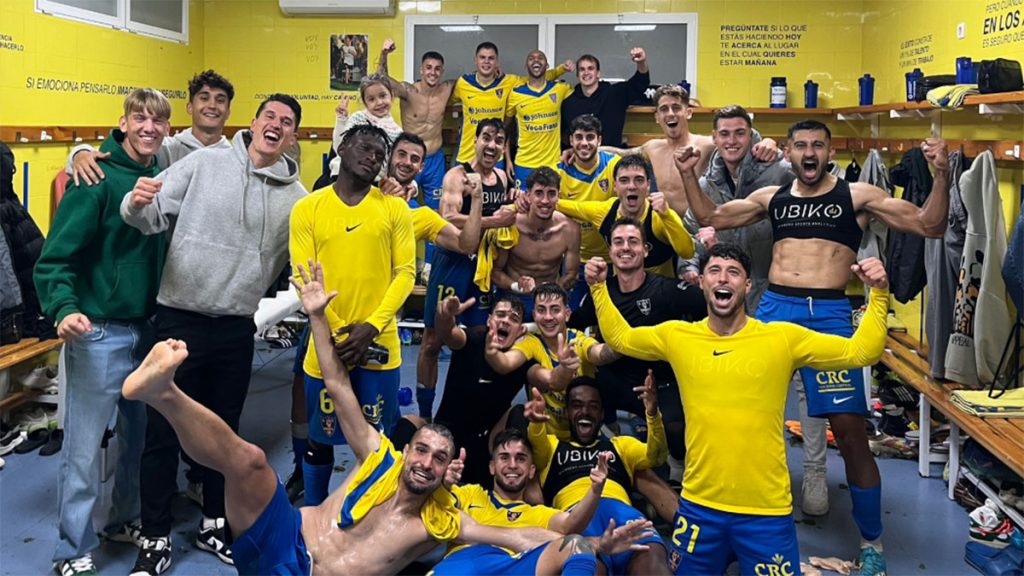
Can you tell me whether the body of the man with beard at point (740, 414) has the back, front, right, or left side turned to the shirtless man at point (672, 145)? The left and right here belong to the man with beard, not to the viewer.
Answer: back

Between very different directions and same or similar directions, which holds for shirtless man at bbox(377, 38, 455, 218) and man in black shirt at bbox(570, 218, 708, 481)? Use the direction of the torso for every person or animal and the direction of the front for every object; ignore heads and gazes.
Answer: same or similar directions

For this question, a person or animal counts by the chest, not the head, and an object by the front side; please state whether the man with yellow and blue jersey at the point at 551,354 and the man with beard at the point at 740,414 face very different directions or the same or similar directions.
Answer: same or similar directions

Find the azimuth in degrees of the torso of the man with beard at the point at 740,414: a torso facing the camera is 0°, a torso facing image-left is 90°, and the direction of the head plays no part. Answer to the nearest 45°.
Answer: approximately 0°

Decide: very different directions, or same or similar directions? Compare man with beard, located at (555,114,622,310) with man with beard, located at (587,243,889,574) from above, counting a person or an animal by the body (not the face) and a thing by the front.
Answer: same or similar directions

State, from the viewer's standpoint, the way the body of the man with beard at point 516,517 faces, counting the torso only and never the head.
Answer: toward the camera

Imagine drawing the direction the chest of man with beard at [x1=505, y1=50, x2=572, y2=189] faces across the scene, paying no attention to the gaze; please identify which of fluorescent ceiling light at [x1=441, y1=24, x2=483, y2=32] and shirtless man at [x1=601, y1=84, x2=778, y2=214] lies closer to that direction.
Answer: the shirtless man

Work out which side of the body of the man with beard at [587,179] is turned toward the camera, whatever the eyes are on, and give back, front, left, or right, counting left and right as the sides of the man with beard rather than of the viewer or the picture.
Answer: front

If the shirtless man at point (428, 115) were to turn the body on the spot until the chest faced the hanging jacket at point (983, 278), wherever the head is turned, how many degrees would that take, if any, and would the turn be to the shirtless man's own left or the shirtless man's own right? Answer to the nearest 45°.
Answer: approximately 45° to the shirtless man's own left

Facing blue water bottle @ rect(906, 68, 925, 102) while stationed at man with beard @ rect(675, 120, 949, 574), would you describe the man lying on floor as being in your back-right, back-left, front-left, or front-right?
back-left

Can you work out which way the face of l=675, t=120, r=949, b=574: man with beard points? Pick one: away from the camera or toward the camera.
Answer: toward the camera

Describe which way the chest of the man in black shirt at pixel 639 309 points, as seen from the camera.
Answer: toward the camera

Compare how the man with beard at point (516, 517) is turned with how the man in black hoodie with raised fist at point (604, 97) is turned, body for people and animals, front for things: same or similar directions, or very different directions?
same or similar directions
